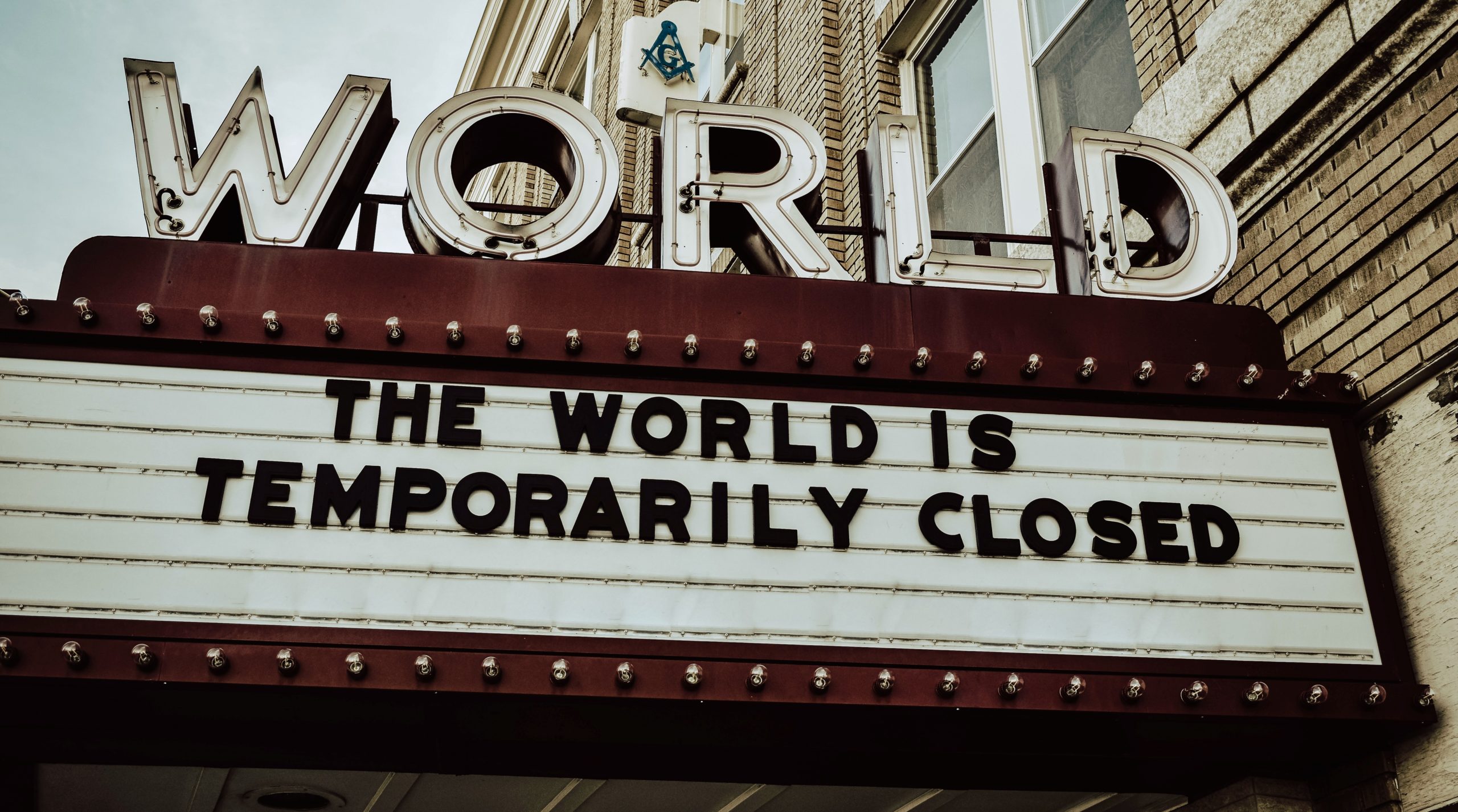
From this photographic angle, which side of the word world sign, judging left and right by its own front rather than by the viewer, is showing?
front
